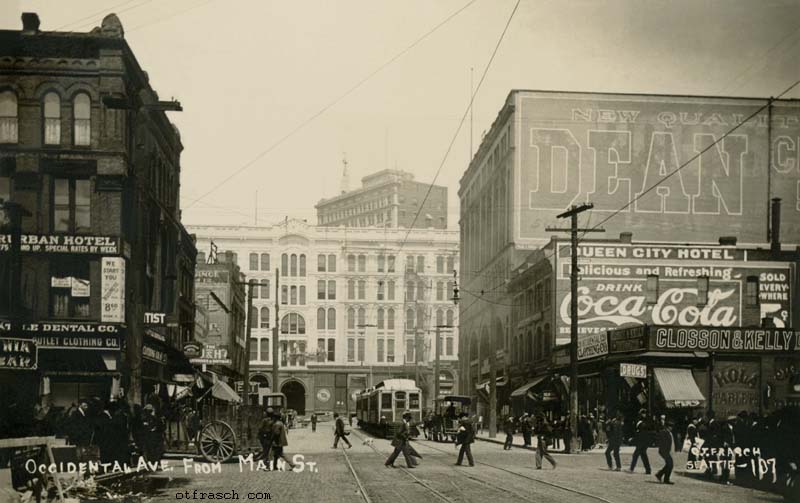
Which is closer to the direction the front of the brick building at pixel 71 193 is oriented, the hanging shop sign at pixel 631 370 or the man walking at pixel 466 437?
the man walking
